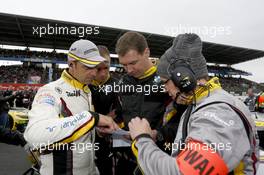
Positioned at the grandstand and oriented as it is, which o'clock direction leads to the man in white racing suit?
The man in white racing suit is roughly at 1 o'clock from the grandstand.

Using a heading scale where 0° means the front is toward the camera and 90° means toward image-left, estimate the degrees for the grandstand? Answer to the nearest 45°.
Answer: approximately 315°
